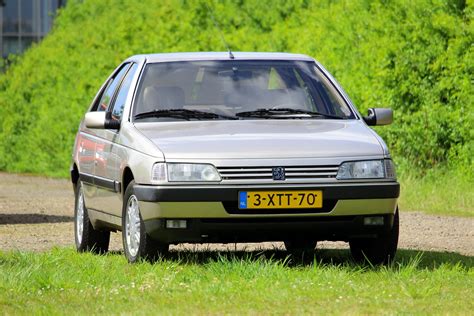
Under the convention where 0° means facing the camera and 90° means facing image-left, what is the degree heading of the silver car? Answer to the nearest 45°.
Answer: approximately 0°
